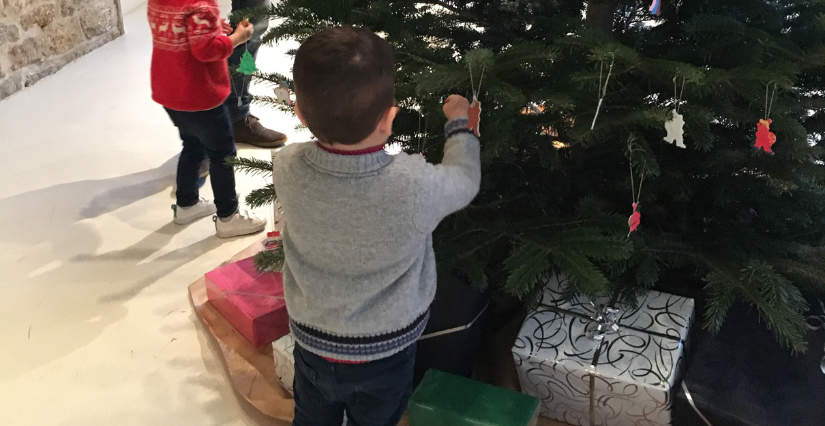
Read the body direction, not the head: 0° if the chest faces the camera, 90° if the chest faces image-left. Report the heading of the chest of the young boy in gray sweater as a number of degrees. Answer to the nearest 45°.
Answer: approximately 180°

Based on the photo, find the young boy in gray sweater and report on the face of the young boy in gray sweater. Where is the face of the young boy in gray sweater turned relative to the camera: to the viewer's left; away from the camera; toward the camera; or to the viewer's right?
away from the camera
